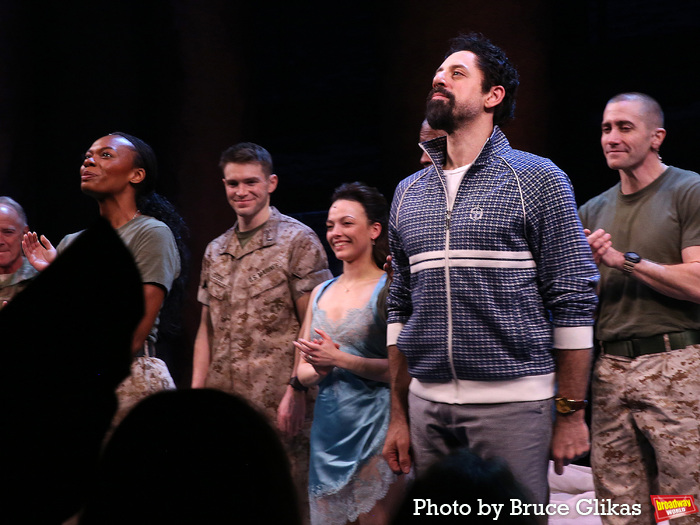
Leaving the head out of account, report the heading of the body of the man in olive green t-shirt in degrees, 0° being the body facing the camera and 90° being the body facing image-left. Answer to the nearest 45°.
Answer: approximately 45°

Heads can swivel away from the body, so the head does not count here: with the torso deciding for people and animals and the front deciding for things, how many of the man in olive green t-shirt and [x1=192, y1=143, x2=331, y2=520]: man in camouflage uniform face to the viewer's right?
0

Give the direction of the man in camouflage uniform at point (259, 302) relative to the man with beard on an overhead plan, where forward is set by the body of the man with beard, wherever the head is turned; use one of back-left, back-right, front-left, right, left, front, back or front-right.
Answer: right

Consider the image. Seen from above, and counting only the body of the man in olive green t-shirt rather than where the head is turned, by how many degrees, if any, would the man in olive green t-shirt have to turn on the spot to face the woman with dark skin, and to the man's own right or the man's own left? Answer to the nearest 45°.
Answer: approximately 45° to the man's own right

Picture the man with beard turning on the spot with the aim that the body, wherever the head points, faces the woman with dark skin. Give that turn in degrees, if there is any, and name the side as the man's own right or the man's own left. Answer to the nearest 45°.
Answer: approximately 90° to the man's own right
